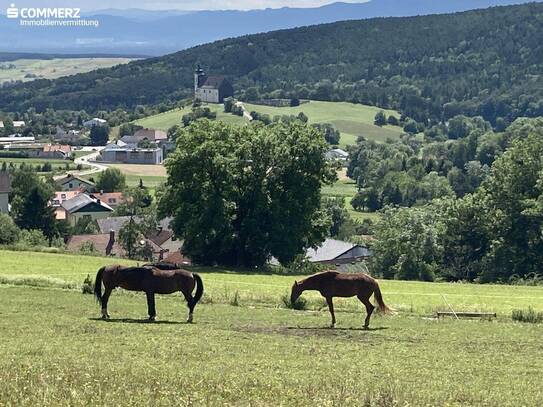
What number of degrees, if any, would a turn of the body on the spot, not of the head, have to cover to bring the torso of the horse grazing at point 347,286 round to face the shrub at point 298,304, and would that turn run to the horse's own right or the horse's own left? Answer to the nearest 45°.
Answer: approximately 45° to the horse's own right

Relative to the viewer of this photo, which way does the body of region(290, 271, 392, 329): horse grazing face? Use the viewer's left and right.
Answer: facing to the left of the viewer

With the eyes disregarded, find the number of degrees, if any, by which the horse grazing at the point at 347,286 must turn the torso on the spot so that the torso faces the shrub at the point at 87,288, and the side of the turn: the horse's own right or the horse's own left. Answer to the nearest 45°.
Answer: approximately 45° to the horse's own right

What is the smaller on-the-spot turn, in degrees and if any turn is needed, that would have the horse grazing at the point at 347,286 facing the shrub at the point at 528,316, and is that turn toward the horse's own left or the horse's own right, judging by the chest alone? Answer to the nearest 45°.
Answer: approximately 135° to the horse's own right
